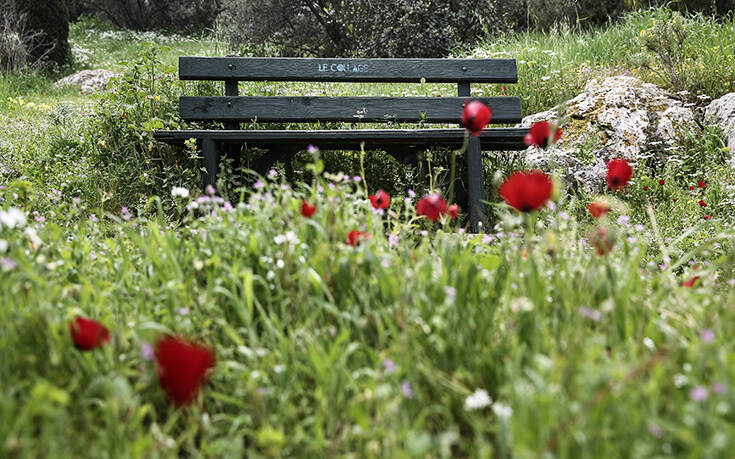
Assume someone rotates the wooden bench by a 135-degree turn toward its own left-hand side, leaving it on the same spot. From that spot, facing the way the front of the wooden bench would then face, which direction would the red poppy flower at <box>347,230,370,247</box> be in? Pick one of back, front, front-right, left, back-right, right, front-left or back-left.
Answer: back-right

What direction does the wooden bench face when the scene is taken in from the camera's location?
facing the viewer

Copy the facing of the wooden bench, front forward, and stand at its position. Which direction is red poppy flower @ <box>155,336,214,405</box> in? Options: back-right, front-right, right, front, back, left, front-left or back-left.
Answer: front

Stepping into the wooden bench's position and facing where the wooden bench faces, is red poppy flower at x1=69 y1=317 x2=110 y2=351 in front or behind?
in front

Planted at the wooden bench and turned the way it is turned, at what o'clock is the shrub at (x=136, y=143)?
The shrub is roughly at 3 o'clock from the wooden bench.

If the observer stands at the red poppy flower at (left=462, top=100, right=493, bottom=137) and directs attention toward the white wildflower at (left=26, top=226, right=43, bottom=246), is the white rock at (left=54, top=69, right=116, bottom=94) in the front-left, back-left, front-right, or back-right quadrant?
front-right

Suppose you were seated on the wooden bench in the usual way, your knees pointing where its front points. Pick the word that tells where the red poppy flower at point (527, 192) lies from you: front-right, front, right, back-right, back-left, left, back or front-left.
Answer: front

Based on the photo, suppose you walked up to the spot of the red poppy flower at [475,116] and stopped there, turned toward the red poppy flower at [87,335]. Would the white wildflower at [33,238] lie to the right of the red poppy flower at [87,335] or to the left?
right

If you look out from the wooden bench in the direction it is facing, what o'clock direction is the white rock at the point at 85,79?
The white rock is roughly at 5 o'clock from the wooden bench.

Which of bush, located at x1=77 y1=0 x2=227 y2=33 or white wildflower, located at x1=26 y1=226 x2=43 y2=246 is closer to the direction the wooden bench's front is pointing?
the white wildflower

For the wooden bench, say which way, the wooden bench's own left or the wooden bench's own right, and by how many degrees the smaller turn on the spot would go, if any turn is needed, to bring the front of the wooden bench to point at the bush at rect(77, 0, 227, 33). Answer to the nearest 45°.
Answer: approximately 180°

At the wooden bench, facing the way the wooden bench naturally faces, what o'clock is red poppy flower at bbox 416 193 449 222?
The red poppy flower is roughly at 12 o'clock from the wooden bench.

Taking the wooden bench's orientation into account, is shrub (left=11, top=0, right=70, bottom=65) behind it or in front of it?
behind

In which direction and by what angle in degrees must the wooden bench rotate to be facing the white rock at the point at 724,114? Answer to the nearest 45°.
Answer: approximately 90° to its left

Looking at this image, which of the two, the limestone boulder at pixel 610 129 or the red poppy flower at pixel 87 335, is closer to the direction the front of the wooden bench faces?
the red poppy flower
